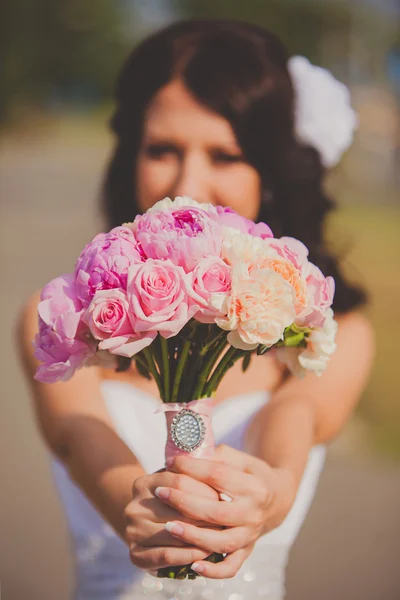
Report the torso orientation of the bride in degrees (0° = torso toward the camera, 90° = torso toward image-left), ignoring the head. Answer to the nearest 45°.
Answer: approximately 0°

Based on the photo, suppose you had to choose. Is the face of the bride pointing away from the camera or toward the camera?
toward the camera
